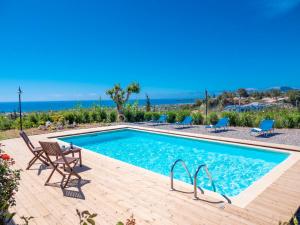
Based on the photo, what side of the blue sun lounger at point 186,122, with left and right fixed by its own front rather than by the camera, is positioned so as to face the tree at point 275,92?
back

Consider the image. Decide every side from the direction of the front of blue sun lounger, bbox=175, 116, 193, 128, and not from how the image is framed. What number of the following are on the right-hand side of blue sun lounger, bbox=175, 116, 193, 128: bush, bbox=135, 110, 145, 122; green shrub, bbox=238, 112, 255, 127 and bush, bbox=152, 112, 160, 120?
2

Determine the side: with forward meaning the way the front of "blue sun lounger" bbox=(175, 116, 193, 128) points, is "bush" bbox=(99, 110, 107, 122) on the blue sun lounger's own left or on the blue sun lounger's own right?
on the blue sun lounger's own right

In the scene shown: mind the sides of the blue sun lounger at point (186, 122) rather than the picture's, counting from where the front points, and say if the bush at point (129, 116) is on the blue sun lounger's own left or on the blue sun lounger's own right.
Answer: on the blue sun lounger's own right

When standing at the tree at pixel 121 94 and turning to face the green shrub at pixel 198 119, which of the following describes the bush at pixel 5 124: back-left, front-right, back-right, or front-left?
back-right

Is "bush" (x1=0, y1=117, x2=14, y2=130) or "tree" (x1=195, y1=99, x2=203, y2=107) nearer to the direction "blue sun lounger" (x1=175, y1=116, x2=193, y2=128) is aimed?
the bush

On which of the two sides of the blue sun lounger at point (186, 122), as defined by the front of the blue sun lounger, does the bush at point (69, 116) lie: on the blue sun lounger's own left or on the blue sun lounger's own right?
on the blue sun lounger's own right
